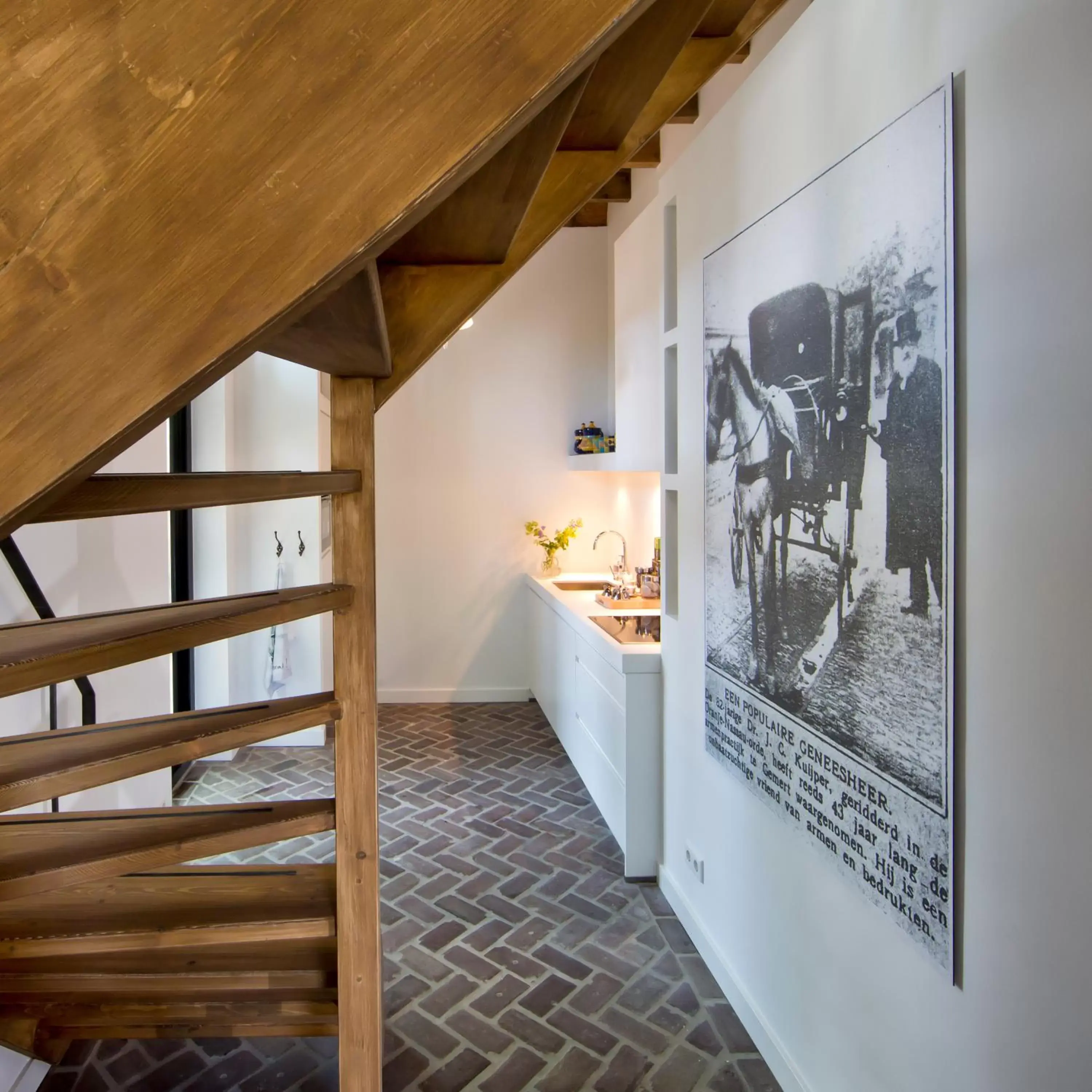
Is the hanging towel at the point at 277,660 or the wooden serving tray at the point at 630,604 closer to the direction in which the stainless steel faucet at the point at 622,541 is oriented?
the hanging towel

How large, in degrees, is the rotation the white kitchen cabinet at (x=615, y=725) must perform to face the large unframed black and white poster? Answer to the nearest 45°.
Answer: approximately 90° to its left

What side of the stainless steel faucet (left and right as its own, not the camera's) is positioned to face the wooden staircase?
left

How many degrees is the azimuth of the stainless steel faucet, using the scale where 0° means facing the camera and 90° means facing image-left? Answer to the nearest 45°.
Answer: approximately 90°

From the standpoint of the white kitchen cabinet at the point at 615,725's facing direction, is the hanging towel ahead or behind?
ahead

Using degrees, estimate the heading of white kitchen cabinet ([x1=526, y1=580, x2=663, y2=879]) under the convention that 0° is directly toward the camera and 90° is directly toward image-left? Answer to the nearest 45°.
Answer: approximately 90°

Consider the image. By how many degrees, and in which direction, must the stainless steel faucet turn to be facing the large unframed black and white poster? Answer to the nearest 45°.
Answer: approximately 90° to its left

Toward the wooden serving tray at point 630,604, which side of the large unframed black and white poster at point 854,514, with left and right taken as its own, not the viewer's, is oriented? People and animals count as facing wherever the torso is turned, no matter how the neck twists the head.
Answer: right

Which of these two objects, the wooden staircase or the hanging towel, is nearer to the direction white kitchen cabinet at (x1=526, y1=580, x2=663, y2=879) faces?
the hanging towel

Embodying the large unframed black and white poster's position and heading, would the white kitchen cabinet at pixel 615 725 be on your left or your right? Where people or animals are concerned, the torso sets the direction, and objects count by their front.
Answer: on your right

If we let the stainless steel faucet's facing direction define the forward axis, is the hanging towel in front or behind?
in front

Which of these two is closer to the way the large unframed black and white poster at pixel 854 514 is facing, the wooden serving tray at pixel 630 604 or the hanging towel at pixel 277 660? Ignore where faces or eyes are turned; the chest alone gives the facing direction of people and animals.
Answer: the hanging towel
